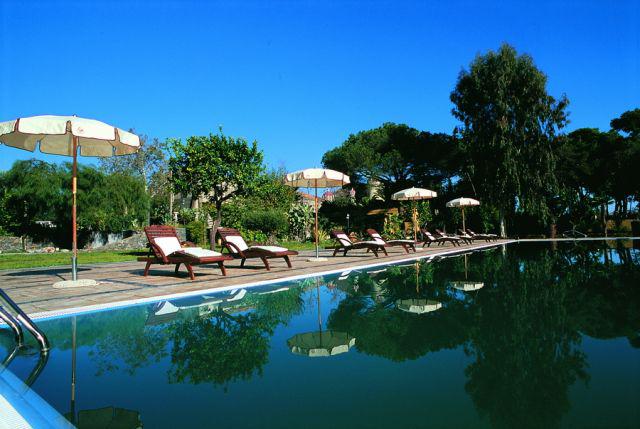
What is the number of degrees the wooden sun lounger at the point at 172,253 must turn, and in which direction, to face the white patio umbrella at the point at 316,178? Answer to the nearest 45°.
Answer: approximately 90° to its left

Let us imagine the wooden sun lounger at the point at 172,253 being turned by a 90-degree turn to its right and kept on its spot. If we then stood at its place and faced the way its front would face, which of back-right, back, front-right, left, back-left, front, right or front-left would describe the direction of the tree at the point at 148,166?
back-right

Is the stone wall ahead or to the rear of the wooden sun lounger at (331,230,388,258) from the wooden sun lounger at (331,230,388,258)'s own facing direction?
to the rear

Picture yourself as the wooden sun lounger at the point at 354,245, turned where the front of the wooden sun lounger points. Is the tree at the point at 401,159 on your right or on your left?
on your left

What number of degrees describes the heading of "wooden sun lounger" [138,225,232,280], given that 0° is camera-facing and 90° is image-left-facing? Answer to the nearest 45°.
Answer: approximately 315°

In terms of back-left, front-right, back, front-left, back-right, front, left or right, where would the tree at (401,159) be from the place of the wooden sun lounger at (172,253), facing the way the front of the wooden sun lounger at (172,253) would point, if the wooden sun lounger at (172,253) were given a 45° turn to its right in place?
back-left

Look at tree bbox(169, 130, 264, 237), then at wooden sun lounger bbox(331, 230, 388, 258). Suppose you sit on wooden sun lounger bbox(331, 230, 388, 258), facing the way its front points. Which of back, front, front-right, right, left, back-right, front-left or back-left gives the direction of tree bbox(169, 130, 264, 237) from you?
back-left

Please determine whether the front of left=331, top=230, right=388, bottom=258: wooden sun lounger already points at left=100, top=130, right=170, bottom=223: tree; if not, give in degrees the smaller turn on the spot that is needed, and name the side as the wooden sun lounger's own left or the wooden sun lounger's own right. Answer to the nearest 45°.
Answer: approximately 135° to the wooden sun lounger's own left

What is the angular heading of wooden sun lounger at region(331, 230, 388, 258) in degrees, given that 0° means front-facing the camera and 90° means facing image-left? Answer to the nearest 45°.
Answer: approximately 270°

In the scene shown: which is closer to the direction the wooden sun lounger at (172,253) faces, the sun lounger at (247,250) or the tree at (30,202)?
the sun lounger
